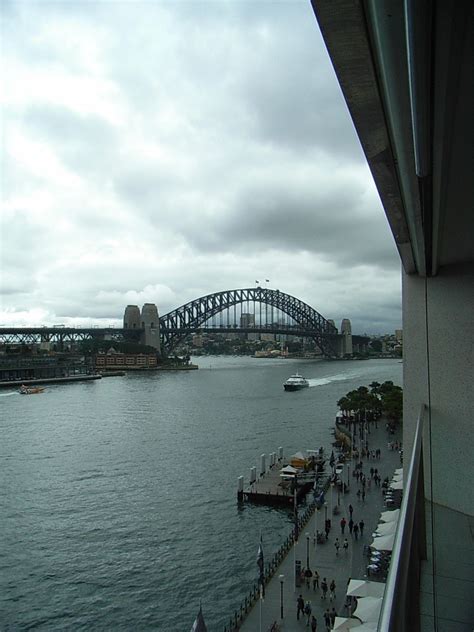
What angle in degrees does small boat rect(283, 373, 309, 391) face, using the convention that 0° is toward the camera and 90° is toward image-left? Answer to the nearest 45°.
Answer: approximately 45°

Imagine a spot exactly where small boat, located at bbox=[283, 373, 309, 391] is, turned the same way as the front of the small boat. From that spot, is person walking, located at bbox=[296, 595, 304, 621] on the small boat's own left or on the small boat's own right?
on the small boat's own left

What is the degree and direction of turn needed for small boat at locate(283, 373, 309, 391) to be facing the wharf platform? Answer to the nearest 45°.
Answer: approximately 45° to its left

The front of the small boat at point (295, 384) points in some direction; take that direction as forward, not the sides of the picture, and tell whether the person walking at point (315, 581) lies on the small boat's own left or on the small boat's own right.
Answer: on the small boat's own left

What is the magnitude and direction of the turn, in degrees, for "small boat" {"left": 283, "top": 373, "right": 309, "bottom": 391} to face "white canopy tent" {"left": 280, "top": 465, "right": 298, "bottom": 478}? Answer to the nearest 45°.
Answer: approximately 45° to its left

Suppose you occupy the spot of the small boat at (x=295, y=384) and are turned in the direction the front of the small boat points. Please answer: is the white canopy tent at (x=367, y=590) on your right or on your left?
on your left

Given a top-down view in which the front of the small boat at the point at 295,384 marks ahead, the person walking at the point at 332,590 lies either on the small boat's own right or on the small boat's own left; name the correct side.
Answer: on the small boat's own left

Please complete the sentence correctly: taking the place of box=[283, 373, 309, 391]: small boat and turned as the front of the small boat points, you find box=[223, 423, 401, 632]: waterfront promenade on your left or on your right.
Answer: on your left

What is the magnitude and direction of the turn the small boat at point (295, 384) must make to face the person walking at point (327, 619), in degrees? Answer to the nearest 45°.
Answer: approximately 45° to its left

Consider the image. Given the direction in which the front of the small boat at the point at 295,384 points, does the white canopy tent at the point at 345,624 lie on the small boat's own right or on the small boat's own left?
on the small boat's own left

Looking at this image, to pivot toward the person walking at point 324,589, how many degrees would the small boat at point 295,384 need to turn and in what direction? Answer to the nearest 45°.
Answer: approximately 45° to its left
